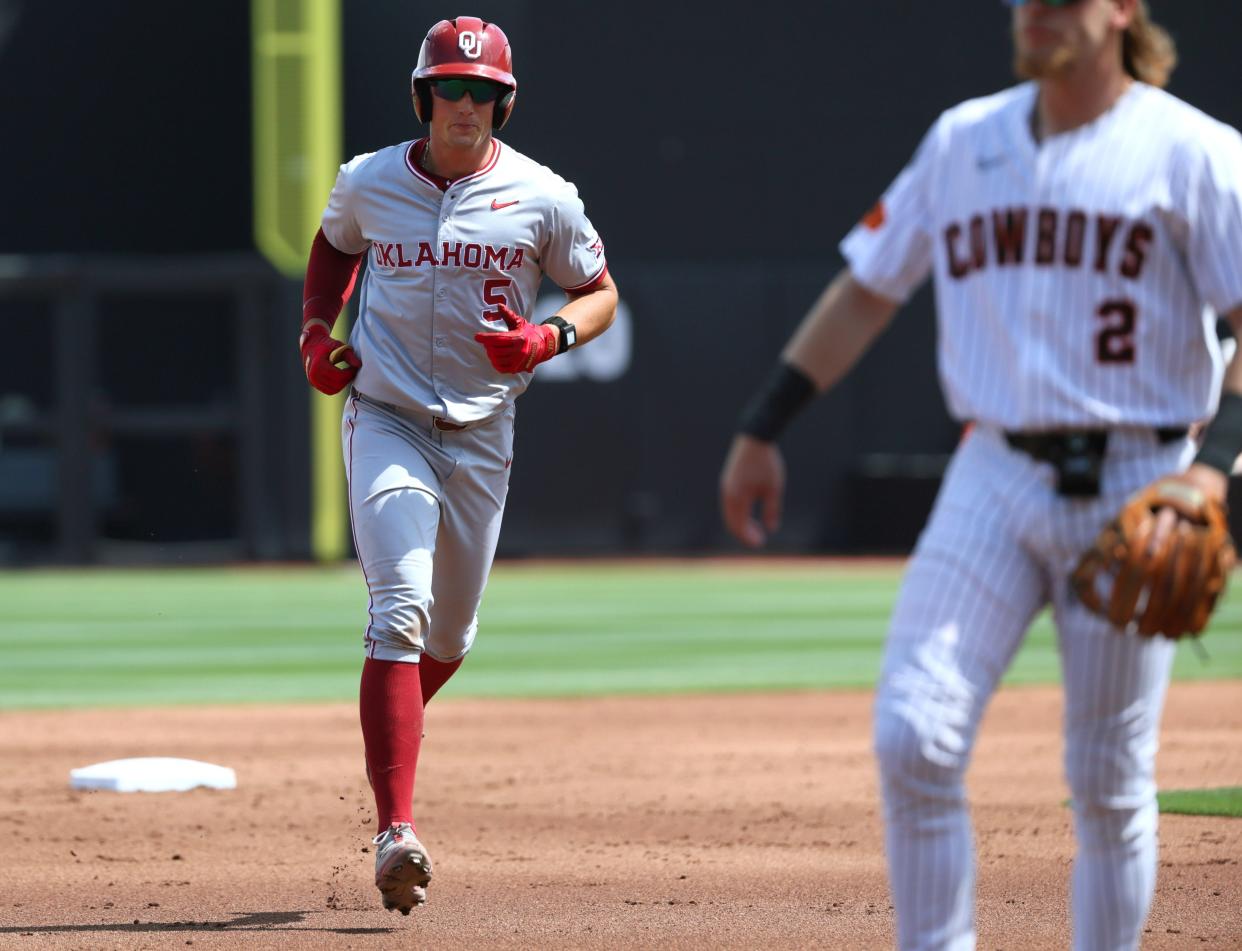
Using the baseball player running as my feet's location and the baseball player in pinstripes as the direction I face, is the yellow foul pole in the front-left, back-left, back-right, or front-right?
back-left

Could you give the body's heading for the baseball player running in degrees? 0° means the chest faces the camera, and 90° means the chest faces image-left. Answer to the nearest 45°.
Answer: approximately 0°

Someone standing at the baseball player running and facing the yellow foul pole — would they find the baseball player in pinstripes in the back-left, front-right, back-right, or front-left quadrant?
back-right

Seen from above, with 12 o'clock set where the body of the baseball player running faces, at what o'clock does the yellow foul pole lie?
The yellow foul pole is roughly at 6 o'clock from the baseball player running.

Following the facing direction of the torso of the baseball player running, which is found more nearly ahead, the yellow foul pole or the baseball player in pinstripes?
the baseball player in pinstripes

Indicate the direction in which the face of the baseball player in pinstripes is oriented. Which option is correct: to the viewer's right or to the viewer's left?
to the viewer's left

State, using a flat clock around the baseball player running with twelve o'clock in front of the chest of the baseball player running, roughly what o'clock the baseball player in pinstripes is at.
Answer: The baseball player in pinstripes is roughly at 11 o'clock from the baseball player running.
